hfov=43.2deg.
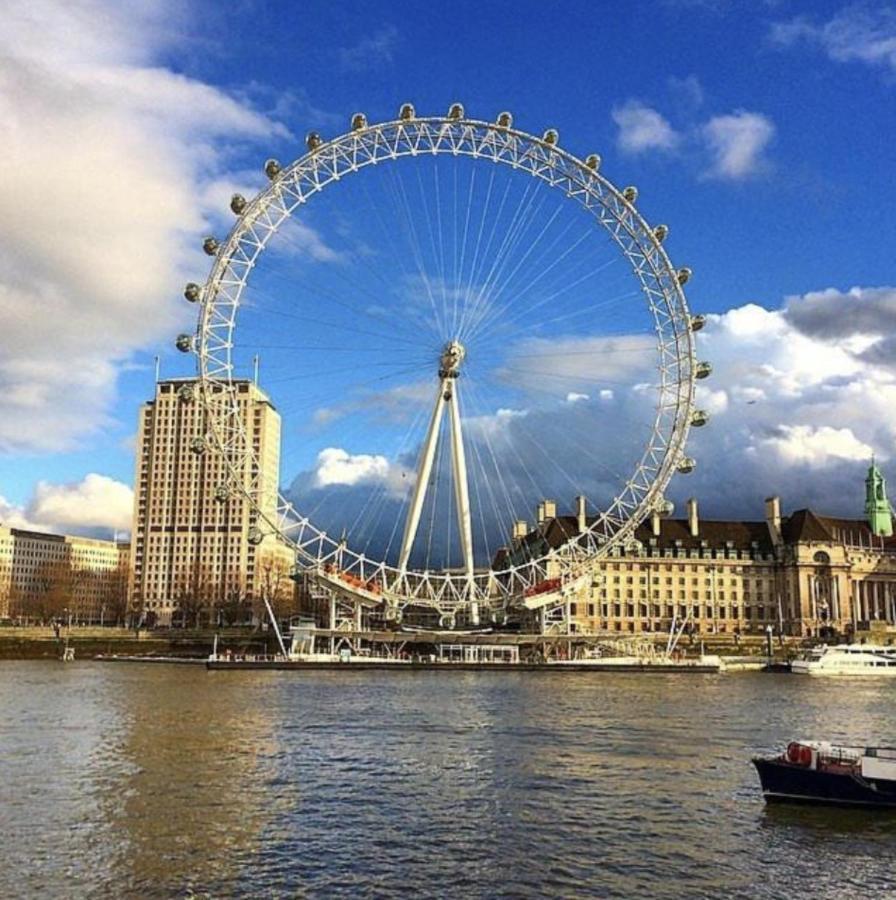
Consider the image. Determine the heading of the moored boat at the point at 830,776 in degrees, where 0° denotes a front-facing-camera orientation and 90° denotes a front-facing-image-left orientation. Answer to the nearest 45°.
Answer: approximately 90°
